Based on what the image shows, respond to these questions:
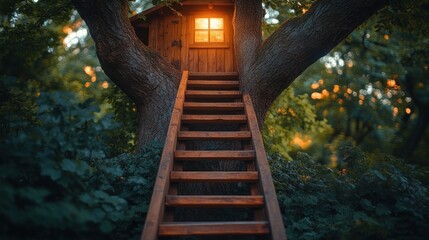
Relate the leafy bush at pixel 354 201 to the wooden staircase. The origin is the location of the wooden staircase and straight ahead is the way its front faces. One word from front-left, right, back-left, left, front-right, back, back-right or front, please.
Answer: left

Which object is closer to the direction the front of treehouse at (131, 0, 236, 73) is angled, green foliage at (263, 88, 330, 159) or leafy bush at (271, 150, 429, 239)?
the leafy bush

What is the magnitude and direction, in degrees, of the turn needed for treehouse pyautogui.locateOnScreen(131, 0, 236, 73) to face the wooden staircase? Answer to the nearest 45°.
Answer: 0° — it already faces it

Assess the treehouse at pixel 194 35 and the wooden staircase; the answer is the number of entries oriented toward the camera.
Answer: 2

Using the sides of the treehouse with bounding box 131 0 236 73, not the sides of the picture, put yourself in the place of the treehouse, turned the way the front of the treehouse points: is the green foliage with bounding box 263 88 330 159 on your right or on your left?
on your left

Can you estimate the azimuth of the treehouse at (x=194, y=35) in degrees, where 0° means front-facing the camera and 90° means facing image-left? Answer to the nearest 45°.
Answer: approximately 0°

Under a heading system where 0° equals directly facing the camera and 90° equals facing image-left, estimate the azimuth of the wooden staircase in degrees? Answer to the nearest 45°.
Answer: approximately 0°
